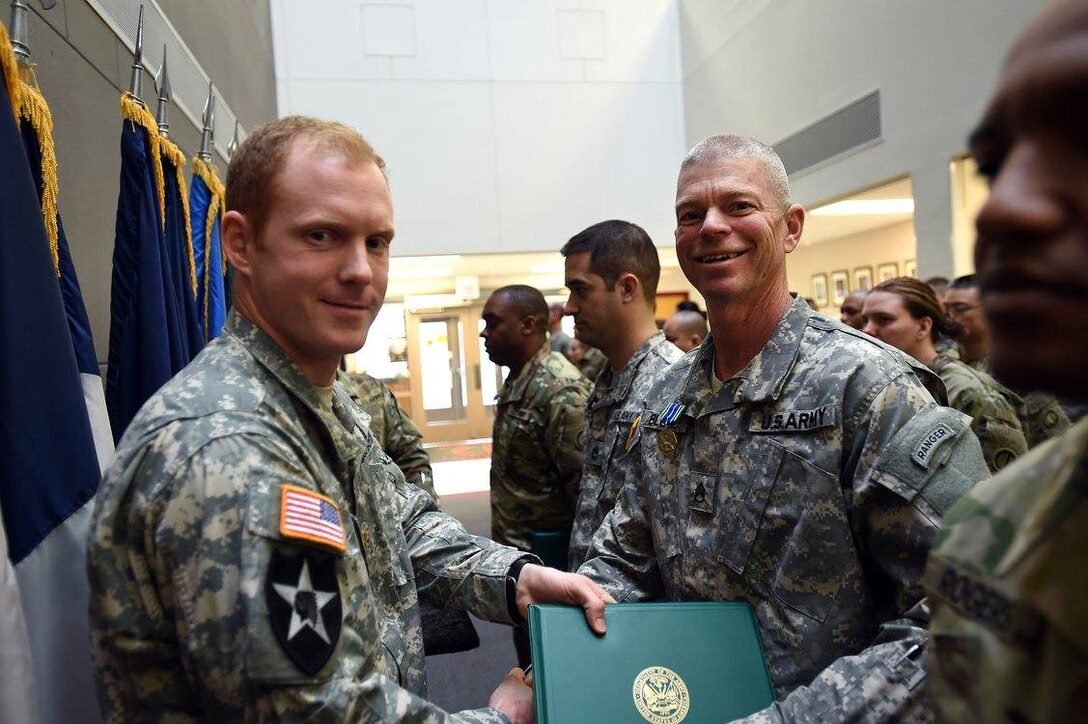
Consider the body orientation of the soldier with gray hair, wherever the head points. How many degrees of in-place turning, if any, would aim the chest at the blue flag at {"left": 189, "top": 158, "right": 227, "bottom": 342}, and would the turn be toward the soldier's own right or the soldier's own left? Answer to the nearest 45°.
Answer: approximately 90° to the soldier's own right

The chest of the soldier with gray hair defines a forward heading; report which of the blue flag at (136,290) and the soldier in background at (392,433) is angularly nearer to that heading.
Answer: the blue flag

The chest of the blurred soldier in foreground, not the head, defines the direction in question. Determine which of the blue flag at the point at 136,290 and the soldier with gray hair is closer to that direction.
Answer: the blue flag

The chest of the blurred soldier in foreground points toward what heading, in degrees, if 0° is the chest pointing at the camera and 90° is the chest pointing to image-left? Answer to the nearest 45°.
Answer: approximately 45°

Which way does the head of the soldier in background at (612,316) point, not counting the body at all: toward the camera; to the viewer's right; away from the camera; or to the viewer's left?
to the viewer's left

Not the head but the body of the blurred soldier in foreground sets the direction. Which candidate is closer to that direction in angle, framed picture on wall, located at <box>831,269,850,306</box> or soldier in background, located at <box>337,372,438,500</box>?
the soldier in background

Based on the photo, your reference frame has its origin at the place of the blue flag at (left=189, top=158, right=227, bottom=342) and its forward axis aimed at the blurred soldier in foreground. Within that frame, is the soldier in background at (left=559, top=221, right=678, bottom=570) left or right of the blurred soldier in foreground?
left

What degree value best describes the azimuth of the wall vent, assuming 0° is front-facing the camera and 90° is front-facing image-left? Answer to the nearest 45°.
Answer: approximately 45°
